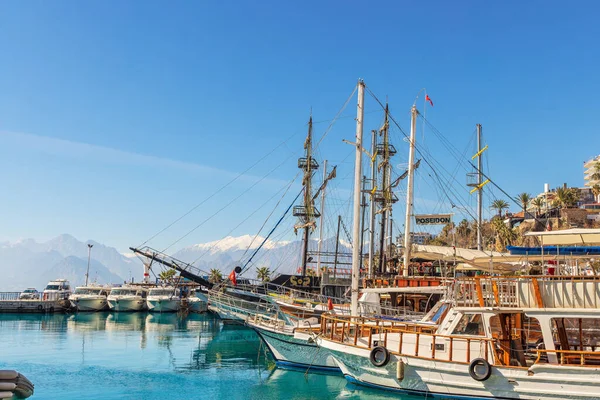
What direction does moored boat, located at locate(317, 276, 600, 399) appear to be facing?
to the viewer's left
